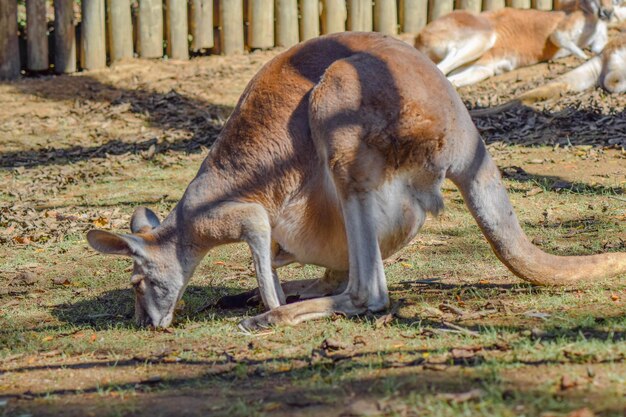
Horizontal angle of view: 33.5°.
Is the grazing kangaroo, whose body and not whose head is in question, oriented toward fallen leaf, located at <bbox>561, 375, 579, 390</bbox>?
no

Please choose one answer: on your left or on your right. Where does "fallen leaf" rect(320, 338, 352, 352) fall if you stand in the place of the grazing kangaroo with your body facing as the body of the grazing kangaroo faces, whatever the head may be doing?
on your left

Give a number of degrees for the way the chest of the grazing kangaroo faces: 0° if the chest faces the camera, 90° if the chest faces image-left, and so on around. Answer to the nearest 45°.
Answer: approximately 90°

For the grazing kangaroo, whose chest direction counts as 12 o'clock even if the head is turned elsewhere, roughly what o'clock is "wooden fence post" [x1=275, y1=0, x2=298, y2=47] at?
The wooden fence post is roughly at 3 o'clock from the grazing kangaroo.

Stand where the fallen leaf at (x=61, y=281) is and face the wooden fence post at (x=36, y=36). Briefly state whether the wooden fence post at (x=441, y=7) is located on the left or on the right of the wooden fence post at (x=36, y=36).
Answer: right

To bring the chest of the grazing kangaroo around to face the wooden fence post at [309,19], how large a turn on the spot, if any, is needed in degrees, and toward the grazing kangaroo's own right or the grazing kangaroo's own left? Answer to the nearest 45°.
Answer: approximately 90° to the grazing kangaroo's own right

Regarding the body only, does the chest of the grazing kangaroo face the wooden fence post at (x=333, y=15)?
no

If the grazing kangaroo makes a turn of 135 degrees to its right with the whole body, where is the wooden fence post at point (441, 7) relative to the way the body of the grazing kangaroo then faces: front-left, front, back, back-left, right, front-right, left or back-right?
front-left

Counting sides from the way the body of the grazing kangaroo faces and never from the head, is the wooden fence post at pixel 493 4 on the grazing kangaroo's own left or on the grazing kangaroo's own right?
on the grazing kangaroo's own right

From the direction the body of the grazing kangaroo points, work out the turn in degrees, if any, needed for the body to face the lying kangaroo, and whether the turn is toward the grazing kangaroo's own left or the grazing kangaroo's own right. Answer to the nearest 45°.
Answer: approximately 90° to the grazing kangaroo's own right

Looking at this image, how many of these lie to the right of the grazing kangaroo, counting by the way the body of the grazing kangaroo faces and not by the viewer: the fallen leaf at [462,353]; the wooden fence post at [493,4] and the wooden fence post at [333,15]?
2

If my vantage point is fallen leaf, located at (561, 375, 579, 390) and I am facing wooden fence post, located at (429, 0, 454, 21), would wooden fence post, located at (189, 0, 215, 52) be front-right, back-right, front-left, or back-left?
front-left

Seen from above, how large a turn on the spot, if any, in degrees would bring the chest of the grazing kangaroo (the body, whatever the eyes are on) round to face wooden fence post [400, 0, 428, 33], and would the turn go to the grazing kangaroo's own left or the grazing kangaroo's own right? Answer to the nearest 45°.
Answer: approximately 90° to the grazing kangaroo's own right

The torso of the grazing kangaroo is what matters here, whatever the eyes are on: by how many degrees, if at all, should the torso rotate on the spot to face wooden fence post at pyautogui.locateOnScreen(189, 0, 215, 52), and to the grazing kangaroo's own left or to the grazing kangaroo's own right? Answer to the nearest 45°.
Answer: approximately 90° to the grazing kangaroo's own right

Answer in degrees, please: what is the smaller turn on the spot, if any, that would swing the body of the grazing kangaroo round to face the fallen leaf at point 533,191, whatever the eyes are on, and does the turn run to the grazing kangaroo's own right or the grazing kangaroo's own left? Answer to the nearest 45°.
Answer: approximately 135° to the grazing kangaroo's own right

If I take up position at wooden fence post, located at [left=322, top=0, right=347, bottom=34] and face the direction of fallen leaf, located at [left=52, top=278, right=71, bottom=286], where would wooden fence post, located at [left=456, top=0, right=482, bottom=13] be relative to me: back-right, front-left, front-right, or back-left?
back-left

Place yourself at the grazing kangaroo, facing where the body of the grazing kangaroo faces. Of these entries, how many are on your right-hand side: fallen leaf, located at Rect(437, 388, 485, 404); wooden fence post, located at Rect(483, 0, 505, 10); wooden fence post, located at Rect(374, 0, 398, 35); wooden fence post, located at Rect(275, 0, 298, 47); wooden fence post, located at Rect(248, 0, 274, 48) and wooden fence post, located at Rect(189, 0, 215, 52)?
5

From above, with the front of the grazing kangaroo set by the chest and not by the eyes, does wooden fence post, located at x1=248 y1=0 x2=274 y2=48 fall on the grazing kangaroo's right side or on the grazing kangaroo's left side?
on the grazing kangaroo's right side

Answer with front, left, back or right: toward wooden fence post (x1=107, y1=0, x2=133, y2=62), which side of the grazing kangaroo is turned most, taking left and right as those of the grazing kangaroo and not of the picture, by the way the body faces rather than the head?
right
